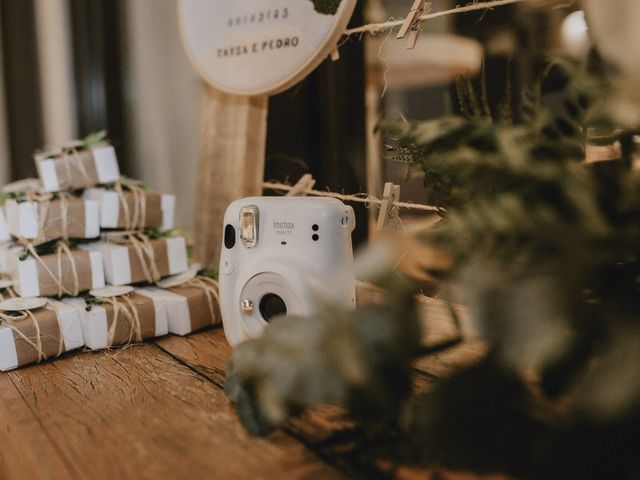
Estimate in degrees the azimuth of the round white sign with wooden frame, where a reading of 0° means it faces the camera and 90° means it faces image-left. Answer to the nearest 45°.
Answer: approximately 45°
